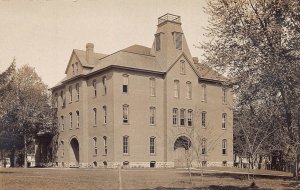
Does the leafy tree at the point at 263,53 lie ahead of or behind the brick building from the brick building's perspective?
ahead

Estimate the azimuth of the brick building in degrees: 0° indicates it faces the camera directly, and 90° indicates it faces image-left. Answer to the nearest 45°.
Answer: approximately 315°
